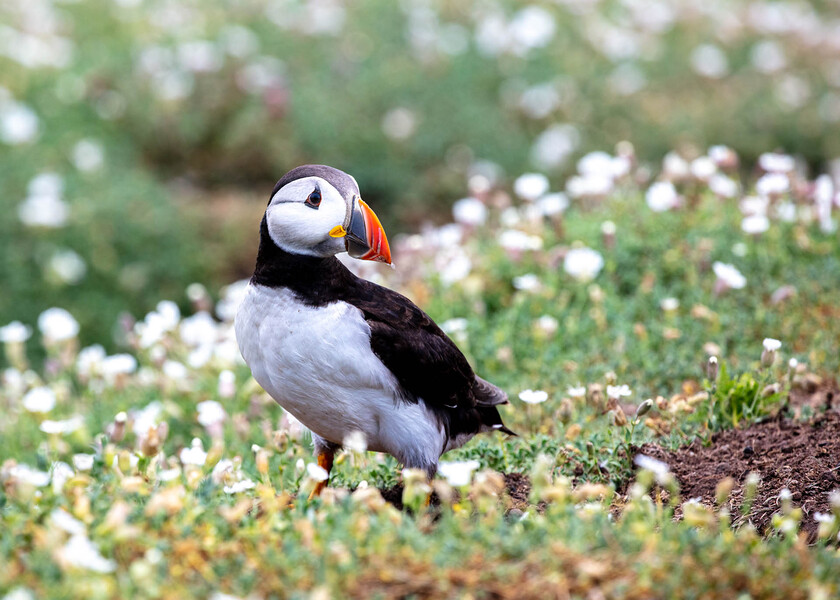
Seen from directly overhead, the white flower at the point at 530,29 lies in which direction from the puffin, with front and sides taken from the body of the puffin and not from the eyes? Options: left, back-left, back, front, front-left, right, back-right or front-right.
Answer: back-right

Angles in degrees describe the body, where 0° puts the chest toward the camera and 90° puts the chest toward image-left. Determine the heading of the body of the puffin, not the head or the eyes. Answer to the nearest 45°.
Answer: approximately 45°

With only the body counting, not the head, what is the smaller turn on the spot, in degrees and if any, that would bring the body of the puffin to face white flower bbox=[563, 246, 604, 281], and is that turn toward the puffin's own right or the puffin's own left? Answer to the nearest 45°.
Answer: approximately 180°

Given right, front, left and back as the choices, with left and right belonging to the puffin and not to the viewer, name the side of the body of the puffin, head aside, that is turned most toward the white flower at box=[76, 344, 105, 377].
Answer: right

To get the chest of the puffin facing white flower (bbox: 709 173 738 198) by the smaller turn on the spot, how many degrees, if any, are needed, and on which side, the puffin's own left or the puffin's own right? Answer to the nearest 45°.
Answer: approximately 180°

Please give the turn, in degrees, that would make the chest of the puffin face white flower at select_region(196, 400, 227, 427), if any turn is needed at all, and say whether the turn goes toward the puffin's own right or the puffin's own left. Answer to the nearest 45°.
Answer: approximately 90° to the puffin's own right

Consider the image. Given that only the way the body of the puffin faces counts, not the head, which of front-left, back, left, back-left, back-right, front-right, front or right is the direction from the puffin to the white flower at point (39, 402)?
right

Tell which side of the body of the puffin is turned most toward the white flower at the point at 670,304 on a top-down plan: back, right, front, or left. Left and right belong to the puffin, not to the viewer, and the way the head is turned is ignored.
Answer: back

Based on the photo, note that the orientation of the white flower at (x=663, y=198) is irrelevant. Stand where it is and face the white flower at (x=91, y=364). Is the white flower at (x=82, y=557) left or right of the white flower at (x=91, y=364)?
left

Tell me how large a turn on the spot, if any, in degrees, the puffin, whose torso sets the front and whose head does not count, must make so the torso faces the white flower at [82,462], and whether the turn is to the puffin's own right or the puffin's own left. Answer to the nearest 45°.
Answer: approximately 45° to the puffin's own right
